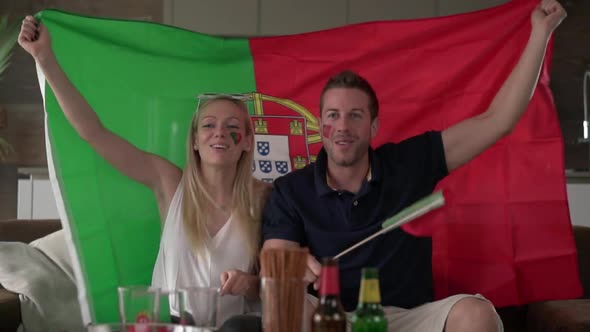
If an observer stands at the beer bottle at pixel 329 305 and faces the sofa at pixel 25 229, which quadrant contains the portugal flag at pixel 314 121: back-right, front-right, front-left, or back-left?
front-right

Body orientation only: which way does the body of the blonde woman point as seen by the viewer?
toward the camera

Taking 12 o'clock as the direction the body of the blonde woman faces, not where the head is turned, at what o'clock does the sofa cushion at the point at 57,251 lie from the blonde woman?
The sofa cushion is roughly at 4 o'clock from the blonde woman.

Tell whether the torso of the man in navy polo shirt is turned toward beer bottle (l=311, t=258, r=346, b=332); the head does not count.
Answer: yes

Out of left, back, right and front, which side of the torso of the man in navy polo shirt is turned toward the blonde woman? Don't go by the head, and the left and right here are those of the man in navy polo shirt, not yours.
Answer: right

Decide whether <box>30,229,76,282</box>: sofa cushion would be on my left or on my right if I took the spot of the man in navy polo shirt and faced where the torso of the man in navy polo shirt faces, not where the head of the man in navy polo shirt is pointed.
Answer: on my right

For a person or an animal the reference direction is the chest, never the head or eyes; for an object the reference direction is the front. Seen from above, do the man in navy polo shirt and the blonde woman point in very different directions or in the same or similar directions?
same or similar directions

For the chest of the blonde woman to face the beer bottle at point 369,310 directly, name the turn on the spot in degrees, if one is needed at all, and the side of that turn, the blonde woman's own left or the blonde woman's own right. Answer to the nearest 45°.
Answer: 0° — they already face it

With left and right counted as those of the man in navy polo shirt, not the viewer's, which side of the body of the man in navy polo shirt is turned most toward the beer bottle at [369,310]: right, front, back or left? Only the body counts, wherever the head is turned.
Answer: front

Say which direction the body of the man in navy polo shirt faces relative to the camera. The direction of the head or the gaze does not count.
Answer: toward the camera

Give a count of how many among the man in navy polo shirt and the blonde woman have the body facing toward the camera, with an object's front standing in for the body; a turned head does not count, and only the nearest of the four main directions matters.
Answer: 2

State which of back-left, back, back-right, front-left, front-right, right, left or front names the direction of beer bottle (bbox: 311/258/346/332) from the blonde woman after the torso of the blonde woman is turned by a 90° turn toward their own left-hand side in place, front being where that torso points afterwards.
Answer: right

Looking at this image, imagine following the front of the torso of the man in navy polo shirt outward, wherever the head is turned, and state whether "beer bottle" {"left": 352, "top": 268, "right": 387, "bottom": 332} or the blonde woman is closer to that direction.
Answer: the beer bottle

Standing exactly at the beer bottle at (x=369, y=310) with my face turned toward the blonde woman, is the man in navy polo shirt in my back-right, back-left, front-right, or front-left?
front-right
